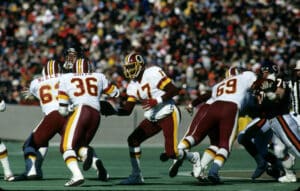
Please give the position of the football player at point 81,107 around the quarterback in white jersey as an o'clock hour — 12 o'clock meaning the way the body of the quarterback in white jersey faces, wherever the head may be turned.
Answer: The football player is roughly at 1 o'clock from the quarterback in white jersey.

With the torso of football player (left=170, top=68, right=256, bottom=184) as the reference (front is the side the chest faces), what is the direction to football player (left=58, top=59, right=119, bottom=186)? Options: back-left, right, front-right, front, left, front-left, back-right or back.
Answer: back-left

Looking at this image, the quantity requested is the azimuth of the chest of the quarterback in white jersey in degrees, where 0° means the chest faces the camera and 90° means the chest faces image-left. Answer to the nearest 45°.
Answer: approximately 45°

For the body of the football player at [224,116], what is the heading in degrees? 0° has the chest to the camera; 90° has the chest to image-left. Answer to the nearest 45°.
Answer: approximately 225°

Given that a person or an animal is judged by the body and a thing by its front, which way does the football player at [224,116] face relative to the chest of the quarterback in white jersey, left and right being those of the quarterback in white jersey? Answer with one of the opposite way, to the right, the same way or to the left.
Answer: the opposite way
